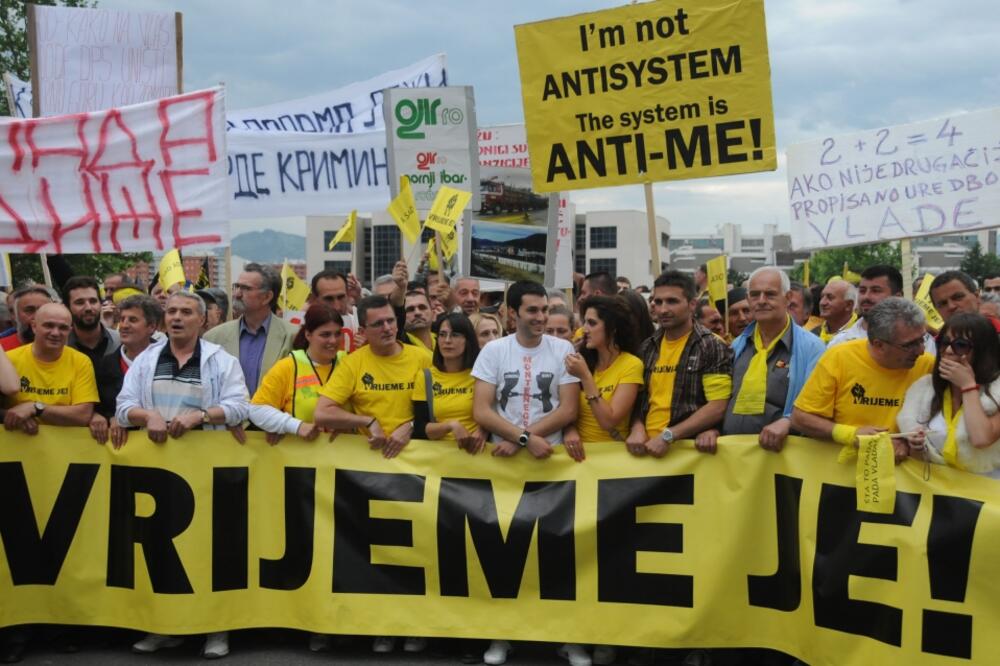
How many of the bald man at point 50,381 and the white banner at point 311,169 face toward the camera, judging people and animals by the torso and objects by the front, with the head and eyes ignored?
2

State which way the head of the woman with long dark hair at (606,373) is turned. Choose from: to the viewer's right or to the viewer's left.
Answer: to the viewer's left

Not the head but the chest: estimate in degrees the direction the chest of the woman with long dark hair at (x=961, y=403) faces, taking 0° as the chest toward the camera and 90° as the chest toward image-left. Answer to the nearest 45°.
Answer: approximately 45°

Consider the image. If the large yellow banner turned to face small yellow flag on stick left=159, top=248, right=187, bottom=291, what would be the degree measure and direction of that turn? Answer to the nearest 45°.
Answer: approximately 135° to its right

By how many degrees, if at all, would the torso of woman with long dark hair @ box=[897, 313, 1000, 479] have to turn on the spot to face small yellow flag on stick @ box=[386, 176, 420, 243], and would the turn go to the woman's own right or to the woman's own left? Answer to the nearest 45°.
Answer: approximately 90° to the woman's own right

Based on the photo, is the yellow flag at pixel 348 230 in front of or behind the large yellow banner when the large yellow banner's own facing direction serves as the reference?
behind

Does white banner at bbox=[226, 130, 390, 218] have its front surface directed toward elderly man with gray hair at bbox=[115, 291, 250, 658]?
yes

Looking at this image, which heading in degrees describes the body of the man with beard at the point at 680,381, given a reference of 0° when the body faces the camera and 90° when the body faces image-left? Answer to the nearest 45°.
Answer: approximately 45°
